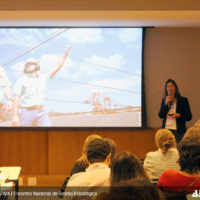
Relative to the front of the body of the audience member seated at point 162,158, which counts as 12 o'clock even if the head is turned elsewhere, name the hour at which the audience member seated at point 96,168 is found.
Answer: the audience member seated at point 96,168 is roughly at 7 o'clock from the audience member seated at point 162,158.

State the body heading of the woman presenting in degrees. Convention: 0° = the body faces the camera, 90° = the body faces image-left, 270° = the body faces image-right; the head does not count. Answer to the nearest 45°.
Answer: approximately 45°

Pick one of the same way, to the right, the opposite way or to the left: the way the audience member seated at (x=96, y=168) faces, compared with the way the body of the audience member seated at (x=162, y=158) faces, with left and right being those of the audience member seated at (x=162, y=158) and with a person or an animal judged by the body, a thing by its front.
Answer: the same way

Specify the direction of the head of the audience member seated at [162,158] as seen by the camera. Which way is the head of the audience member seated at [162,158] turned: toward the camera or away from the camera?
away from the camera

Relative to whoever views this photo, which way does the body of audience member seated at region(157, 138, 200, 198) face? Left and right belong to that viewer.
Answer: facing away from the viewer

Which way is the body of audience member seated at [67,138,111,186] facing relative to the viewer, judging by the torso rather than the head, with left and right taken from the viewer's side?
facing away from the viewer

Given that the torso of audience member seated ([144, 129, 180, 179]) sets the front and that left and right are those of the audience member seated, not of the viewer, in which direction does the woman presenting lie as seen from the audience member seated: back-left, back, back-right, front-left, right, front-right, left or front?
front

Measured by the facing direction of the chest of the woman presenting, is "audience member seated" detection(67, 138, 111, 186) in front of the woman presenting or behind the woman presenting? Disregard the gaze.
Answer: in front

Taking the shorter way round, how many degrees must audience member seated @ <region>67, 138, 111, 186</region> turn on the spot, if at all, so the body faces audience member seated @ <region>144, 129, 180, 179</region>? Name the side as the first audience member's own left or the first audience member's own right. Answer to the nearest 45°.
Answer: approximately 45° to the first audience member's own right

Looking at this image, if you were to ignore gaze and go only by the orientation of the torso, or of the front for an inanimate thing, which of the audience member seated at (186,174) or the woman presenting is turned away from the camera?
the audience member seated

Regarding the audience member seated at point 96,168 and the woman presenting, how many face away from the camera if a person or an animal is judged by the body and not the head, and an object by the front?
1

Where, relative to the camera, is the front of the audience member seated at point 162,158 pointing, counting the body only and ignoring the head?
away from the camera

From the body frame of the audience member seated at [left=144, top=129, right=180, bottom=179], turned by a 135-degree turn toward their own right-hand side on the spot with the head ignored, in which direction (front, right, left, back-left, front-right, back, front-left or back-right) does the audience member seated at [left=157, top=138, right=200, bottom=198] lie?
front-right

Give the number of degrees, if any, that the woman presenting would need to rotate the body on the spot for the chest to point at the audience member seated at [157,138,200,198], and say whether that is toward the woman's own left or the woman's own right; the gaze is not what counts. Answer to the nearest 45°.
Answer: approximately 45° to the woman's own left

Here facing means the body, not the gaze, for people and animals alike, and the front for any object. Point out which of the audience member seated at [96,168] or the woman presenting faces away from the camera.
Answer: the audience member seated

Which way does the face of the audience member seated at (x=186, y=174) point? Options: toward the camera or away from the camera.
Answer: away from the camera

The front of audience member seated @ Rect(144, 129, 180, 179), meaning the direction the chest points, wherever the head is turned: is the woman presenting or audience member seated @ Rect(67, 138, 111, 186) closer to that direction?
the woman presenting
